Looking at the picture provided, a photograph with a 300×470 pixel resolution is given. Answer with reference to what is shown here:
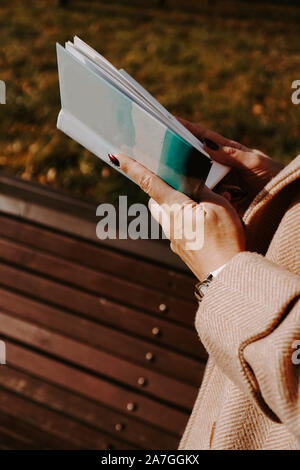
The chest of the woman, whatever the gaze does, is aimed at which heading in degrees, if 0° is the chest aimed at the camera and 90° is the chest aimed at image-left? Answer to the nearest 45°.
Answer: approximately 90°

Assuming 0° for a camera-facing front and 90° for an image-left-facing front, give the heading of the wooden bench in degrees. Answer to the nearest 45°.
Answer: approximately 45°
